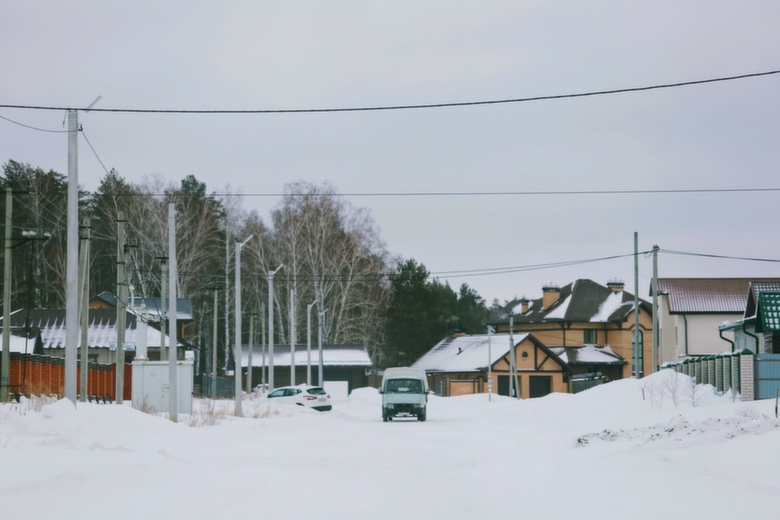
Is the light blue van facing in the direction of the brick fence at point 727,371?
no

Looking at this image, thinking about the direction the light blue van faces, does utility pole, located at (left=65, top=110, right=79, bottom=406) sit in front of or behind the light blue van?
in front

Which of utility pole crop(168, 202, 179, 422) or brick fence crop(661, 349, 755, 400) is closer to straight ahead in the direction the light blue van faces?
the utility pole

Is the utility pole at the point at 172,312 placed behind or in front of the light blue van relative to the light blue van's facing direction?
in front

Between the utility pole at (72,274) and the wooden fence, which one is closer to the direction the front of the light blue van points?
the utility pole

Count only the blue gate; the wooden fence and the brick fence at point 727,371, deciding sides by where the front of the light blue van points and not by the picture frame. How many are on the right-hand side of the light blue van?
1

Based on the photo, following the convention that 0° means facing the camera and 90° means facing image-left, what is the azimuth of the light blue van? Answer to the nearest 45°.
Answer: approximately 0°

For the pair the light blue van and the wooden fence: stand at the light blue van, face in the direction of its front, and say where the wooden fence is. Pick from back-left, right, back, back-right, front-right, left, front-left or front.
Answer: right
